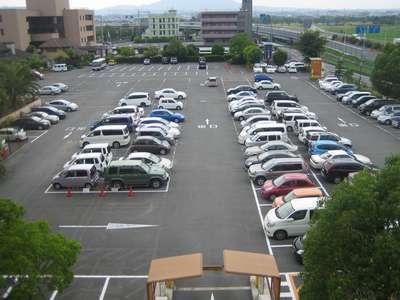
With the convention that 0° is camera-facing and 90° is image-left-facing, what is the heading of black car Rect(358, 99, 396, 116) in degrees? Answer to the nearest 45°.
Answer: approximately 45°

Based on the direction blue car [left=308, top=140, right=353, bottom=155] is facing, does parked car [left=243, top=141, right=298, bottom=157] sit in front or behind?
behind

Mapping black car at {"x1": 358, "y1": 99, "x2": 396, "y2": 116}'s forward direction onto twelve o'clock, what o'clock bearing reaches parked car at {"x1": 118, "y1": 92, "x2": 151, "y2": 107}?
The parked car is roughly at 1 o'clock from the black car.

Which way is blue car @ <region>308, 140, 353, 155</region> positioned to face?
to the viewer's right

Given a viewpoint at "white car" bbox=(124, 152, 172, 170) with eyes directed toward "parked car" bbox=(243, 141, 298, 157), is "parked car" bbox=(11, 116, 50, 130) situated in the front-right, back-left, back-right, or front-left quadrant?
back-left

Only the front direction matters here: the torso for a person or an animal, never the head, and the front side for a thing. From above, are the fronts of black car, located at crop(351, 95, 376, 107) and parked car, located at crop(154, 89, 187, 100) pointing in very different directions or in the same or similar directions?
very different directions

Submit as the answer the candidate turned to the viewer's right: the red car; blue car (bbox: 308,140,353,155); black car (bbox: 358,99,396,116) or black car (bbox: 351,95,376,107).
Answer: the blue car

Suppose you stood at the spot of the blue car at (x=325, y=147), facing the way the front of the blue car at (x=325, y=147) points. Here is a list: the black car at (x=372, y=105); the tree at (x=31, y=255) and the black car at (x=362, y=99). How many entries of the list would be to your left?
2
